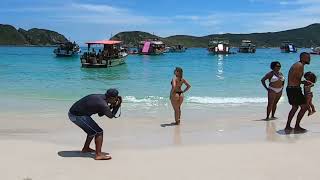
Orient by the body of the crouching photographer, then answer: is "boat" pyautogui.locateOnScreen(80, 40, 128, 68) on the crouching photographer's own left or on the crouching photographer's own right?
on the crouching photographer's own left

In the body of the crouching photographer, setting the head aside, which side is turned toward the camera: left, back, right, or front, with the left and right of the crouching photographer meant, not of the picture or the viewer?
right

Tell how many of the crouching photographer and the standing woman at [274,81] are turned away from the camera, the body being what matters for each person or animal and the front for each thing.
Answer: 0

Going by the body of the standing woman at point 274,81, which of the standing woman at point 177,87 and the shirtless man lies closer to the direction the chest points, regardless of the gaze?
the shirtless man

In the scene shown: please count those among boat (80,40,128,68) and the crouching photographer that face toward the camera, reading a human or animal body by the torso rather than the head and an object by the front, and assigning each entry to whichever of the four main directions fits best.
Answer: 0

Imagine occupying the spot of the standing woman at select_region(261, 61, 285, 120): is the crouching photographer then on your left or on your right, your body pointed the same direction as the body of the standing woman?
on your right

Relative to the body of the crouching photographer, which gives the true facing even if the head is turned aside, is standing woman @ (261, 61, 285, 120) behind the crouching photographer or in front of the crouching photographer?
in front
